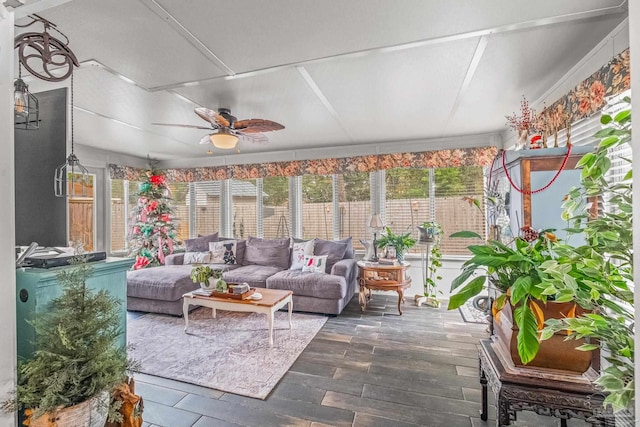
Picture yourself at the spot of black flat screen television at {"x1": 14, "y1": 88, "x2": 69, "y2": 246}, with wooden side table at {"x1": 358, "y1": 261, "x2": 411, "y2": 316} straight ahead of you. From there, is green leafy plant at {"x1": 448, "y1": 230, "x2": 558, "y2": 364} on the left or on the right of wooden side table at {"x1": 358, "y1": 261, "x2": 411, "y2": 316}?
right

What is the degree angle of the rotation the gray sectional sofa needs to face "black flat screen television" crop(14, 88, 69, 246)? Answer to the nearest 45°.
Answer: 0° — it already faces it

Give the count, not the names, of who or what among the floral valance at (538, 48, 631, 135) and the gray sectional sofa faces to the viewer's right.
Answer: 0

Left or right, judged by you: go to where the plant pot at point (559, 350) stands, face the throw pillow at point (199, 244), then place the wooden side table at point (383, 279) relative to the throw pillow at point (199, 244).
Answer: right

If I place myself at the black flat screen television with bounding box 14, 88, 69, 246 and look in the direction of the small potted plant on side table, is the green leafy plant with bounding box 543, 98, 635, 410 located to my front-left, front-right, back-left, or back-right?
front-right

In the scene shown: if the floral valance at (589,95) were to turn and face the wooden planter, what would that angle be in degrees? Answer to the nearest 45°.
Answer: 0° — it already faces it

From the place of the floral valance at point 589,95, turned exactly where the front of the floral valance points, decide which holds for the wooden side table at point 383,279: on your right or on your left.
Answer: on your right

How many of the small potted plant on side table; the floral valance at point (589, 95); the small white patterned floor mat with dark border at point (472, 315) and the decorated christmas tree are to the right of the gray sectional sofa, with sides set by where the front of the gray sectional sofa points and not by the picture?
1

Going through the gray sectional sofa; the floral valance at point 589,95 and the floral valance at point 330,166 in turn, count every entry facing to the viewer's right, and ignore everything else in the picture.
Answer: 0

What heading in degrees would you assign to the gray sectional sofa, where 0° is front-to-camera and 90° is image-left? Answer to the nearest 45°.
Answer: approximately 45°

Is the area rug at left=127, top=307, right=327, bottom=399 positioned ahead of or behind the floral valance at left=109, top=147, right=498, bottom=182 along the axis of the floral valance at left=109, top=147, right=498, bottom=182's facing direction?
ahead

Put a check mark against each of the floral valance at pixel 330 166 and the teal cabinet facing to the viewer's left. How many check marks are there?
0

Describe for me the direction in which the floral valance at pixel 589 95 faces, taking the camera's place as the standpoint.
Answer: facing the viewer and to the left of the viewer

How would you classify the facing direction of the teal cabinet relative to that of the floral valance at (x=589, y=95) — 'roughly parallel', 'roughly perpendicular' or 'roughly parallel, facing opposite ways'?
roughly parallel, facing opposite ways

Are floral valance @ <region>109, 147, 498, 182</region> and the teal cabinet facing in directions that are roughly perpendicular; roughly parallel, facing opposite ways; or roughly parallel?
roughly perpendicular

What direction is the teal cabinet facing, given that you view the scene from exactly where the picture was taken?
facing the viewer and to the right of the viewer

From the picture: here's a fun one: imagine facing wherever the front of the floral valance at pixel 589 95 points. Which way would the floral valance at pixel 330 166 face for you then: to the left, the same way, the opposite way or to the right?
to the left

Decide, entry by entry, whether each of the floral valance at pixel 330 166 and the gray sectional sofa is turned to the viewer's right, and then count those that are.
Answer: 0

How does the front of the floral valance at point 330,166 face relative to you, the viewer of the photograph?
facing the viewer
